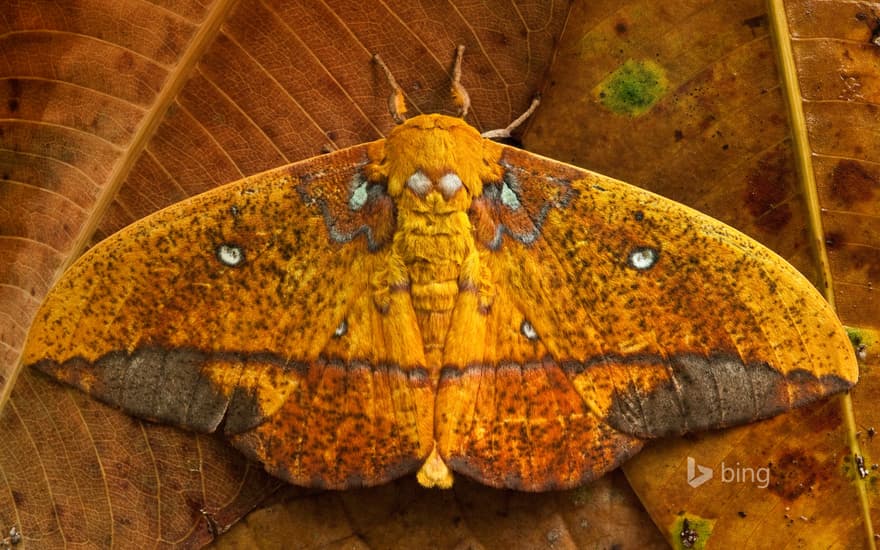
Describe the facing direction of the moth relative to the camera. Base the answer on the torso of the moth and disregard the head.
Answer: away from the camera
